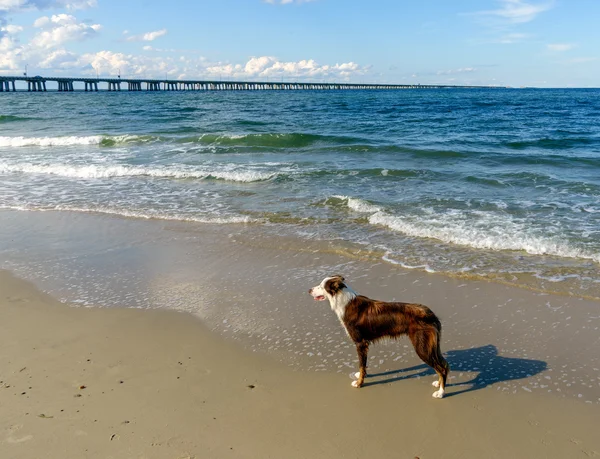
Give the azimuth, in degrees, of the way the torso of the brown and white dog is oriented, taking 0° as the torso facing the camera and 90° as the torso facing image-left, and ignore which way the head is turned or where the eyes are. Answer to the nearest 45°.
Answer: approximately 90°
